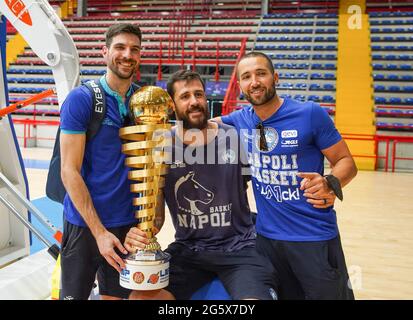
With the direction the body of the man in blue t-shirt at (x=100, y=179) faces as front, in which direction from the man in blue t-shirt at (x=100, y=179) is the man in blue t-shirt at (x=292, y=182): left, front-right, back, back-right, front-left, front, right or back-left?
front-left

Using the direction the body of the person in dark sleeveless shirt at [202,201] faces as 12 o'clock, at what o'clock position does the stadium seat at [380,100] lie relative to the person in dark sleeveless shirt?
The stadium seat is roughly at 7 o'clock from the person in dark sleeveless shirt.

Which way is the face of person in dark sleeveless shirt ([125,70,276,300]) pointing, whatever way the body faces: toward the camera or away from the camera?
toward the camera

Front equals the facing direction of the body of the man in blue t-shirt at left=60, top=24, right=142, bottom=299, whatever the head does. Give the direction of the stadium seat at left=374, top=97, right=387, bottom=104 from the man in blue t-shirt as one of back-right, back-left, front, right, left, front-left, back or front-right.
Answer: left

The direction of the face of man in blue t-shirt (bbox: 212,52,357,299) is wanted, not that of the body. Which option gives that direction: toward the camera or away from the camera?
toward the camera

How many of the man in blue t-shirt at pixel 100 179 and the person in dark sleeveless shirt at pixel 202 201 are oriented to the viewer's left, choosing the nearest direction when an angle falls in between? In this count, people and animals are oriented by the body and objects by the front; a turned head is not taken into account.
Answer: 0

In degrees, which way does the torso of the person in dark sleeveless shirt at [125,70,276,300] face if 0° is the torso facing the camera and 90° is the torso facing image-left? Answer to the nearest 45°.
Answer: approximately 0°

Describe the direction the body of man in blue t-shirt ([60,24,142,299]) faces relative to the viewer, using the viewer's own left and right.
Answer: facing the viewer and to the right of the viewer
